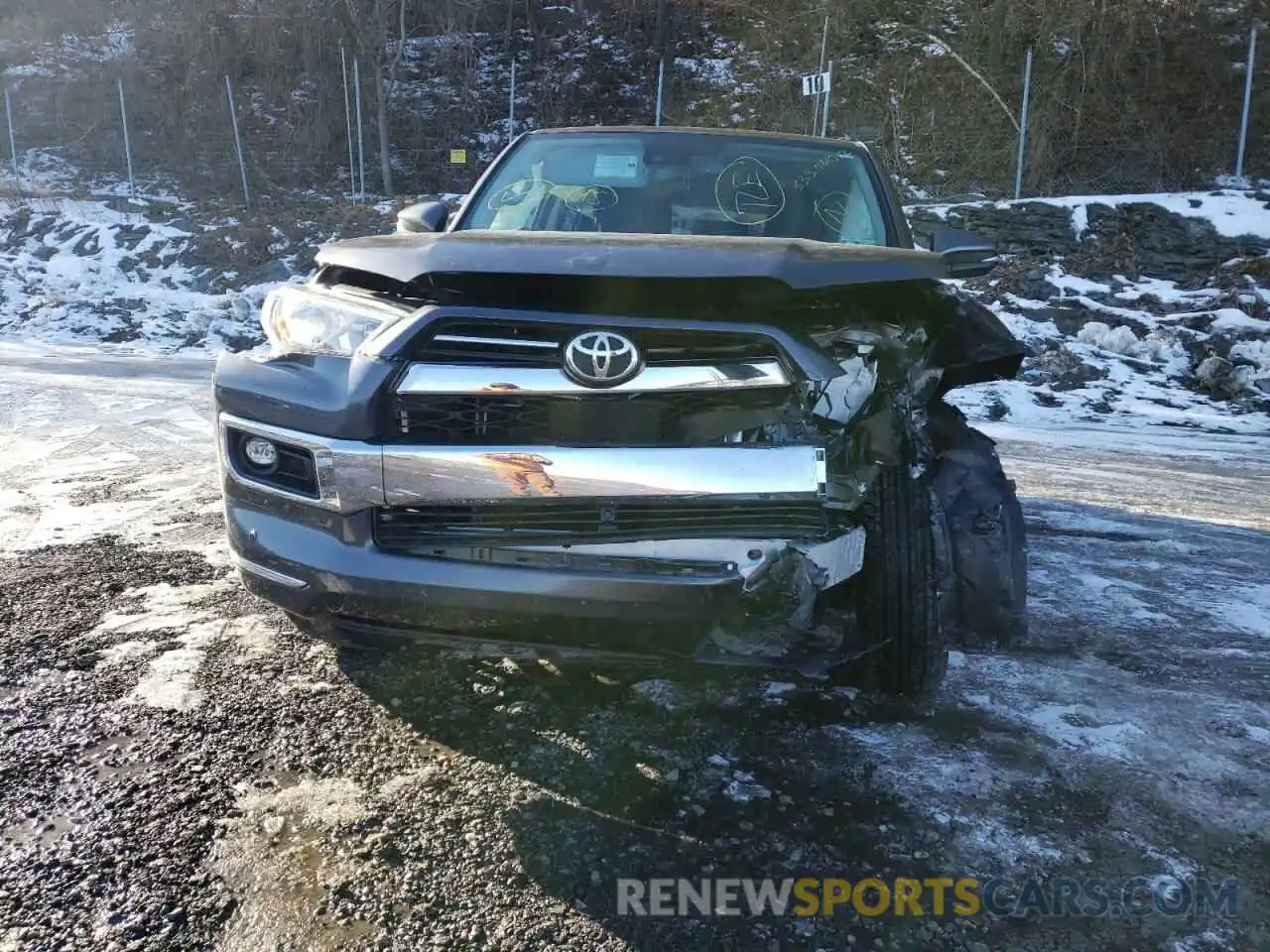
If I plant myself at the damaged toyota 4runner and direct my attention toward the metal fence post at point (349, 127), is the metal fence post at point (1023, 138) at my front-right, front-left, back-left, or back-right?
front-right

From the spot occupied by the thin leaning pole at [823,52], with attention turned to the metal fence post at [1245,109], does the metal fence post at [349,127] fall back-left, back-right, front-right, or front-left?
back-right

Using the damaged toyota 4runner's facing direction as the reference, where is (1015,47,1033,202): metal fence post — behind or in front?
behind

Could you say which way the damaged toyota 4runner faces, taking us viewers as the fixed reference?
facing the viewer

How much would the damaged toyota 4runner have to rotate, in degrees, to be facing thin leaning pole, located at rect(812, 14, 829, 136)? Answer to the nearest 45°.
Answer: approximately 180°

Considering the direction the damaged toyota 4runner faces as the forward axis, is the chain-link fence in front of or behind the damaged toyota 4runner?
behind

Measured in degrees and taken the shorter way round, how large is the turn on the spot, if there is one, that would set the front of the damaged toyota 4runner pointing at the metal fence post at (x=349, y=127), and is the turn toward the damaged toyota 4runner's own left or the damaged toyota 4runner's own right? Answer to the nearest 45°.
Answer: approximately 180°

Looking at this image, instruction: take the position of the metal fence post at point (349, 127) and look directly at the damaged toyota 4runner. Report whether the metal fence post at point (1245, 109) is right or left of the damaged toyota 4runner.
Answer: left

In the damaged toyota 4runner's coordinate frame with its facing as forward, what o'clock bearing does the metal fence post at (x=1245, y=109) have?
The metal fence post is roughly at 7 o'clock from the damaged toyota 4runner.
